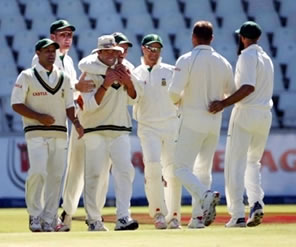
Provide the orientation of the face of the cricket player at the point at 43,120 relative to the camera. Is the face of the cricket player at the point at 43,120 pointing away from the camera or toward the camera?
toward the camera

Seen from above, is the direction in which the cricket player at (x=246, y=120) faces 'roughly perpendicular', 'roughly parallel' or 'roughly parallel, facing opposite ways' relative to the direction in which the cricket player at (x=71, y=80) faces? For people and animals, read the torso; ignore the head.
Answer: roughly parallel, facing opposite ways

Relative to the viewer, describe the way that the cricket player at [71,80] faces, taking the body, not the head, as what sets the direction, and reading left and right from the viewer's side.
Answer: facing the viewer and to the right of the viewer

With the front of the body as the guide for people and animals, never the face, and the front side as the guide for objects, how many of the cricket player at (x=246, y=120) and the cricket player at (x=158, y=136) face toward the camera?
1

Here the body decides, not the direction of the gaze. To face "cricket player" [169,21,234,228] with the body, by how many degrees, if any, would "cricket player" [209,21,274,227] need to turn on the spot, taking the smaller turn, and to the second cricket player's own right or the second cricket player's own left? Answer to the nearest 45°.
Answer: approximately 90° to the second cricket player's own left

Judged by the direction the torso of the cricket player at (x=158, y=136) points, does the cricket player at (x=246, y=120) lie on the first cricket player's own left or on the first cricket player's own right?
on the first cricket player's own left

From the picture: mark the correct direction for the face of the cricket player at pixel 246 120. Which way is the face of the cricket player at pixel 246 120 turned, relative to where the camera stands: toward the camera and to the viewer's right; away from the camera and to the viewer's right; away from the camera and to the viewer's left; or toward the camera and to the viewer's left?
away from the camera and to the viewer's left

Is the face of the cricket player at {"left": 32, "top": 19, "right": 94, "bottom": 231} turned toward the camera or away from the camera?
toward the camera

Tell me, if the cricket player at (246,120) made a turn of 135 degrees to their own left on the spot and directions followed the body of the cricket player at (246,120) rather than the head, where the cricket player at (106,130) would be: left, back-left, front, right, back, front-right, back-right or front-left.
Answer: right

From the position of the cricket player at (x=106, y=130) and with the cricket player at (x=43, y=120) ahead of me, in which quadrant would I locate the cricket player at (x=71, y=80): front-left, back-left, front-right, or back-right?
front-right

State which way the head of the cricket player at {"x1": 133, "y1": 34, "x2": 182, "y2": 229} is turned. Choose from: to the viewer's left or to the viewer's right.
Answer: to the viewer's left

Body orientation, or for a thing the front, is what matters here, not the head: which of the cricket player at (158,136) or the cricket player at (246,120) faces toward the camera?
the cricket player at (158,136)

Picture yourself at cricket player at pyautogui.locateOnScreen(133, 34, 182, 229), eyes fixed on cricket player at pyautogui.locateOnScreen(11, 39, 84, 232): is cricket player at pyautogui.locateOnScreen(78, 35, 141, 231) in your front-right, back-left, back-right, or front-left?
front-left

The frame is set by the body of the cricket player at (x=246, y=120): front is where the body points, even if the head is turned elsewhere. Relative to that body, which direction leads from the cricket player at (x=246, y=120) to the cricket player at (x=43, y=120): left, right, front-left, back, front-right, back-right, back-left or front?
front-left

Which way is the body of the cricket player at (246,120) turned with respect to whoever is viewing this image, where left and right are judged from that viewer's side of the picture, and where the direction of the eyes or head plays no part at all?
facing away from the viewer and to the left of the viewer

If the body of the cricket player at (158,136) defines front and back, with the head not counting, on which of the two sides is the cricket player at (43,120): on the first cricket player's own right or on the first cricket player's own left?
on the first cricket player's own right

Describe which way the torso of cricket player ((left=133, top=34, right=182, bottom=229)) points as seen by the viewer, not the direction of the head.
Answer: toward the camera
